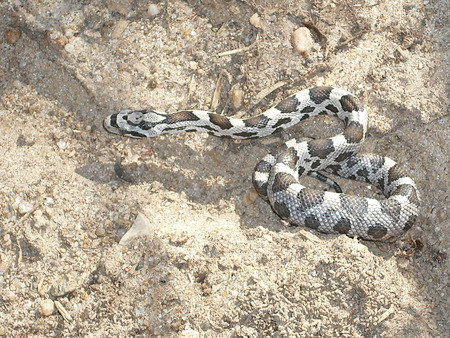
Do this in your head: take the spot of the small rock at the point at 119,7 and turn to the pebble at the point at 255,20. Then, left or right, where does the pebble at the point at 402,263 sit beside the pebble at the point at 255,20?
right

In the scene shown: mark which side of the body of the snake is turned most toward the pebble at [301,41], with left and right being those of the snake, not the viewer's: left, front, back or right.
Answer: right

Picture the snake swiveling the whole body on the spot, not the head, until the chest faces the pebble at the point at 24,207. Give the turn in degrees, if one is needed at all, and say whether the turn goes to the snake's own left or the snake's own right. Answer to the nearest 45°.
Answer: approximately 45° to the snake's own left

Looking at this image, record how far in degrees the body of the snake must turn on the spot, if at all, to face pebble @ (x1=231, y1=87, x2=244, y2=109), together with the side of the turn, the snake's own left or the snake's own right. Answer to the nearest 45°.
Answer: approximately 45° to the snake's own right

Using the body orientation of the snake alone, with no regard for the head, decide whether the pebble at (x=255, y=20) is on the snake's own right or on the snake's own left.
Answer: on the snake's own right

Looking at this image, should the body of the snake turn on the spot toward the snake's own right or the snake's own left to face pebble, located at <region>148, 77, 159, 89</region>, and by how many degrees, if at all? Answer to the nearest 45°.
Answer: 0° — it already faces it

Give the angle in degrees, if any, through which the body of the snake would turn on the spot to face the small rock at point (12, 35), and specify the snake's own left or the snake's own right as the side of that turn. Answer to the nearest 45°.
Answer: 0° — it already faces it

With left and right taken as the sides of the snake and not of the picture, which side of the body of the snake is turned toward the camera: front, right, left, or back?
left

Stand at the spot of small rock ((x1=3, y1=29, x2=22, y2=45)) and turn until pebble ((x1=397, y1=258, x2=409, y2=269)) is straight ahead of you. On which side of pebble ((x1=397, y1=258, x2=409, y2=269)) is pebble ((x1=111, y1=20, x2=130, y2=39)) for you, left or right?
left

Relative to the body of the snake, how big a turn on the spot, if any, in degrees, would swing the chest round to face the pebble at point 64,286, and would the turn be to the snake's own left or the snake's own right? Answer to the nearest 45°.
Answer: approximately 45° to the snake's own left
